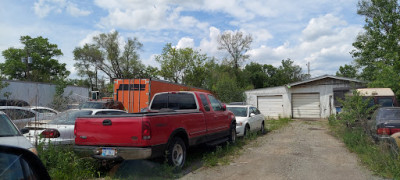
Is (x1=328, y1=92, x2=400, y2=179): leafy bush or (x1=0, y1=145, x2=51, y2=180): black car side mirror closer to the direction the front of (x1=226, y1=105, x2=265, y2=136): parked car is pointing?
the black car side mirror

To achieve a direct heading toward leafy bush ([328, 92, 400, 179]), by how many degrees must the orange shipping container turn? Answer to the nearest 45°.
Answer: approximately 90° to its left

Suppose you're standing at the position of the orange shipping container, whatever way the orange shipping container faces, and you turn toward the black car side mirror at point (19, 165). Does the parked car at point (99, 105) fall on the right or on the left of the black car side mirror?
right

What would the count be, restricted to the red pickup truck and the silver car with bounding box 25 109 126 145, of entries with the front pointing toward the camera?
0

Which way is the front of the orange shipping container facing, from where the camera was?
facing the viewer and to the left of the viewer

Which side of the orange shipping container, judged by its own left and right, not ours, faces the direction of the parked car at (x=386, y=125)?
left

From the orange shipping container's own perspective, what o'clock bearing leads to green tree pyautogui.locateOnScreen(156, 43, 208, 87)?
The green tree is roughly at 5 o'clock from the orange shipping container.

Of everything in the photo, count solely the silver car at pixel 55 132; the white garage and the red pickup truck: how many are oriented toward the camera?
1

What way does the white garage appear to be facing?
toward the camera

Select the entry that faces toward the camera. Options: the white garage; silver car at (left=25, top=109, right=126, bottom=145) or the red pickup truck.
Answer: the white garage

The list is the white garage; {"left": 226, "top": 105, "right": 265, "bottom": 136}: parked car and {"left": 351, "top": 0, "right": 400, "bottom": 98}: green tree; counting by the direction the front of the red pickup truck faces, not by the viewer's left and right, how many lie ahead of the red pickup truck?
3

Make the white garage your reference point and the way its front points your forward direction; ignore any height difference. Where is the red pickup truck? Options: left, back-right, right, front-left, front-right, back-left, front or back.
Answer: front

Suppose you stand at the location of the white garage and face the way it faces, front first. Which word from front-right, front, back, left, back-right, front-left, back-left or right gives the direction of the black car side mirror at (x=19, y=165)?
front

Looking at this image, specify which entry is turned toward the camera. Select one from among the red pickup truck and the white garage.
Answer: the white garage

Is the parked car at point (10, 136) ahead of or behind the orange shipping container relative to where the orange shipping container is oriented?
ahead

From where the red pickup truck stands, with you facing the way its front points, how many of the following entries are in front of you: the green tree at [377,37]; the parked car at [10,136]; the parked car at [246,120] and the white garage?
3

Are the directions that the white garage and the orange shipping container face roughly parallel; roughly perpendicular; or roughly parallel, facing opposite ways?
roughly parallel

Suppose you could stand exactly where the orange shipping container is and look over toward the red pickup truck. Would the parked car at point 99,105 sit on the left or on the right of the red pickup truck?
right
